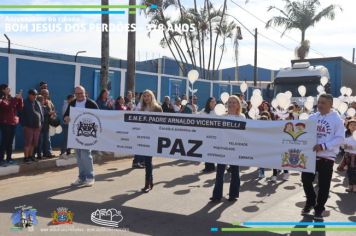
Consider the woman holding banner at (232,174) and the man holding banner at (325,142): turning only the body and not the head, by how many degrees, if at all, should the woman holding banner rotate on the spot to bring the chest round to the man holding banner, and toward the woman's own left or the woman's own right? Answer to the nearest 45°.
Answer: approximately 90° to the woman's own left

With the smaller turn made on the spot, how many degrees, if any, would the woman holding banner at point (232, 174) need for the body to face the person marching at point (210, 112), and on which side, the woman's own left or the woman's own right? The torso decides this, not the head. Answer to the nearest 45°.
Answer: approximately 135° to the woman's own right

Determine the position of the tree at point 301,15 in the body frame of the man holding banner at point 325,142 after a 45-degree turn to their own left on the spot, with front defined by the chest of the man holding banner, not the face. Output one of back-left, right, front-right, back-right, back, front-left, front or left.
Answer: back

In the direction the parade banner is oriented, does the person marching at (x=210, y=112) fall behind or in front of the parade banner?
behind

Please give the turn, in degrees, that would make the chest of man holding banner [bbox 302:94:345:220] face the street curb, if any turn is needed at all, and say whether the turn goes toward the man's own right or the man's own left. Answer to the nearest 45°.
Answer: approximately 45° to the man's own right

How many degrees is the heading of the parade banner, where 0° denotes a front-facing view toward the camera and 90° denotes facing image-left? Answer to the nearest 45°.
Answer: approximately 0°

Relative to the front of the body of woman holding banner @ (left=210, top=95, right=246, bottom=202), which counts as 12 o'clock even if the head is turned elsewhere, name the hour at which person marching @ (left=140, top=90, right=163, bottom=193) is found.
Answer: The person marching is roughly at 2 o'clock from the woman holding banner.

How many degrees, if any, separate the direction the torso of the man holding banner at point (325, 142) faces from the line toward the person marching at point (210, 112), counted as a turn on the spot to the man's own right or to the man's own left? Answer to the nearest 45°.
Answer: approximately 90° to the man's own right

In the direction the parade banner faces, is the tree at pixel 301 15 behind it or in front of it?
behind
